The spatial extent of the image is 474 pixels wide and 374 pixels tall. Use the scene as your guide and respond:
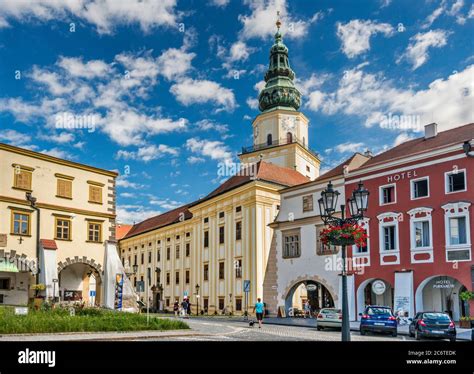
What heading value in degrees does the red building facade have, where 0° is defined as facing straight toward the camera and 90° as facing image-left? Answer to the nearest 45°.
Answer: approximately 45°

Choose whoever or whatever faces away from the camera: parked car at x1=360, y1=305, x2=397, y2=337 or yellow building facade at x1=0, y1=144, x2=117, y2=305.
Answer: the parked car

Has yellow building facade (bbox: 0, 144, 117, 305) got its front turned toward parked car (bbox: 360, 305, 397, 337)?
yes

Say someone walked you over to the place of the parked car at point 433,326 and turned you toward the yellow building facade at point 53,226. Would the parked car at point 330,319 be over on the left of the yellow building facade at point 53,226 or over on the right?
right

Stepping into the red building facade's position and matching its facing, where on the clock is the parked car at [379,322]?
The parked car is roughly at 11 o'clock from the red building facade.
